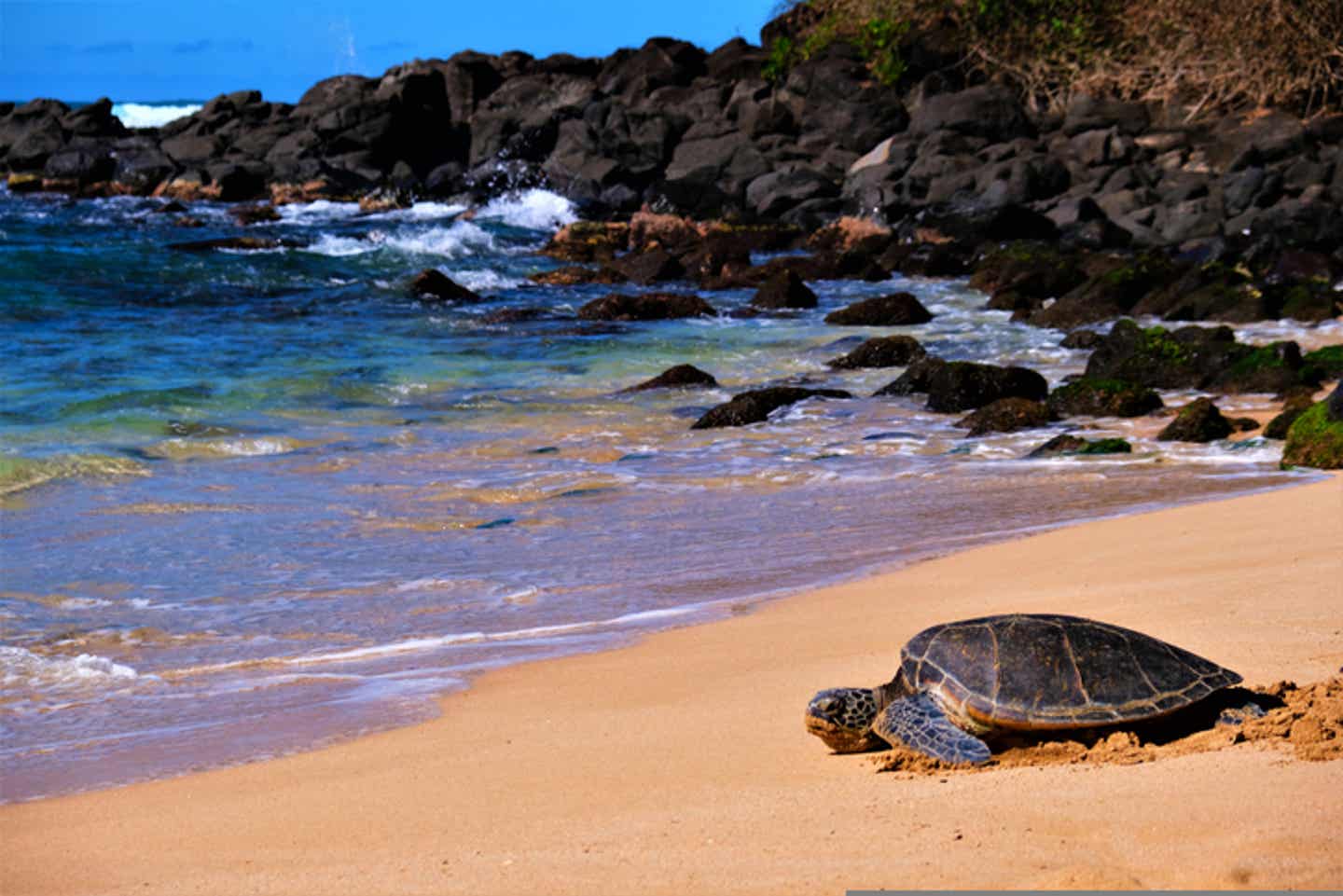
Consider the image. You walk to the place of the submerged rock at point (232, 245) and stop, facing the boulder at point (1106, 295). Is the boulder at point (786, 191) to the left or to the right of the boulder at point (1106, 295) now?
left

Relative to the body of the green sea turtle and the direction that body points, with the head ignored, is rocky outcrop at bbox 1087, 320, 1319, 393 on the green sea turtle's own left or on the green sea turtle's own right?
on the green sea turtle's own right

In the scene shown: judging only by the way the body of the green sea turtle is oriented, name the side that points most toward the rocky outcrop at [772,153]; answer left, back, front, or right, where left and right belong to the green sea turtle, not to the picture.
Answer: right

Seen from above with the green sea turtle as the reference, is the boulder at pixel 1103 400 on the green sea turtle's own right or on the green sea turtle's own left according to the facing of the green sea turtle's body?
on the green sea turtle's own right

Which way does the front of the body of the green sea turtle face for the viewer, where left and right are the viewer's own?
facing to the left of the viewer

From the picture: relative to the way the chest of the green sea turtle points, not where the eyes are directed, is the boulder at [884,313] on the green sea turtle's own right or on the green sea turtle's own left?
on the green sea turtle's own right

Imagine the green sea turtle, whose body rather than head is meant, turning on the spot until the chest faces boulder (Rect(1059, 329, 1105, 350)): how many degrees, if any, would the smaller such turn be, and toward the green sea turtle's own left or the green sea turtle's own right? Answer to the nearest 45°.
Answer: approximately 90° to the green sea turtle's own right

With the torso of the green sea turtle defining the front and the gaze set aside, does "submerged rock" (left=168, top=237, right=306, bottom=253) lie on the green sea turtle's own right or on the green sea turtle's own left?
on the green sea turtle's own right

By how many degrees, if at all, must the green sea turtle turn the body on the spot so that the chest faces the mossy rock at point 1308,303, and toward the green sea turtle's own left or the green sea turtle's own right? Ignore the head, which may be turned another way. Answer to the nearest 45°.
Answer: approximately 90° to the green sea turtle's own right

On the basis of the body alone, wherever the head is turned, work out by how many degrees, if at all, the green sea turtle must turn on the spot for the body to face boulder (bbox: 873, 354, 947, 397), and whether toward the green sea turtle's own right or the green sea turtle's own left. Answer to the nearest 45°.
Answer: approximately 90° to the green sea turtle's own right

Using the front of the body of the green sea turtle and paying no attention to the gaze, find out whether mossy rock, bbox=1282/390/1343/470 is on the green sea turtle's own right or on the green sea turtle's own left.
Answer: on the green sea turtle's own right

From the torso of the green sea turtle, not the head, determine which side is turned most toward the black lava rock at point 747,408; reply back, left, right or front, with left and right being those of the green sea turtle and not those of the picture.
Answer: right

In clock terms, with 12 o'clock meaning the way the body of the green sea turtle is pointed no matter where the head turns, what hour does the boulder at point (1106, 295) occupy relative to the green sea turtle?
The boulder is roughly at 3 o'clock from the green sea turtle.

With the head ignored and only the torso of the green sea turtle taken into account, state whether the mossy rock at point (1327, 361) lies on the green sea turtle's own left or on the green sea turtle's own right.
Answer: on the green sea turtle's own right
